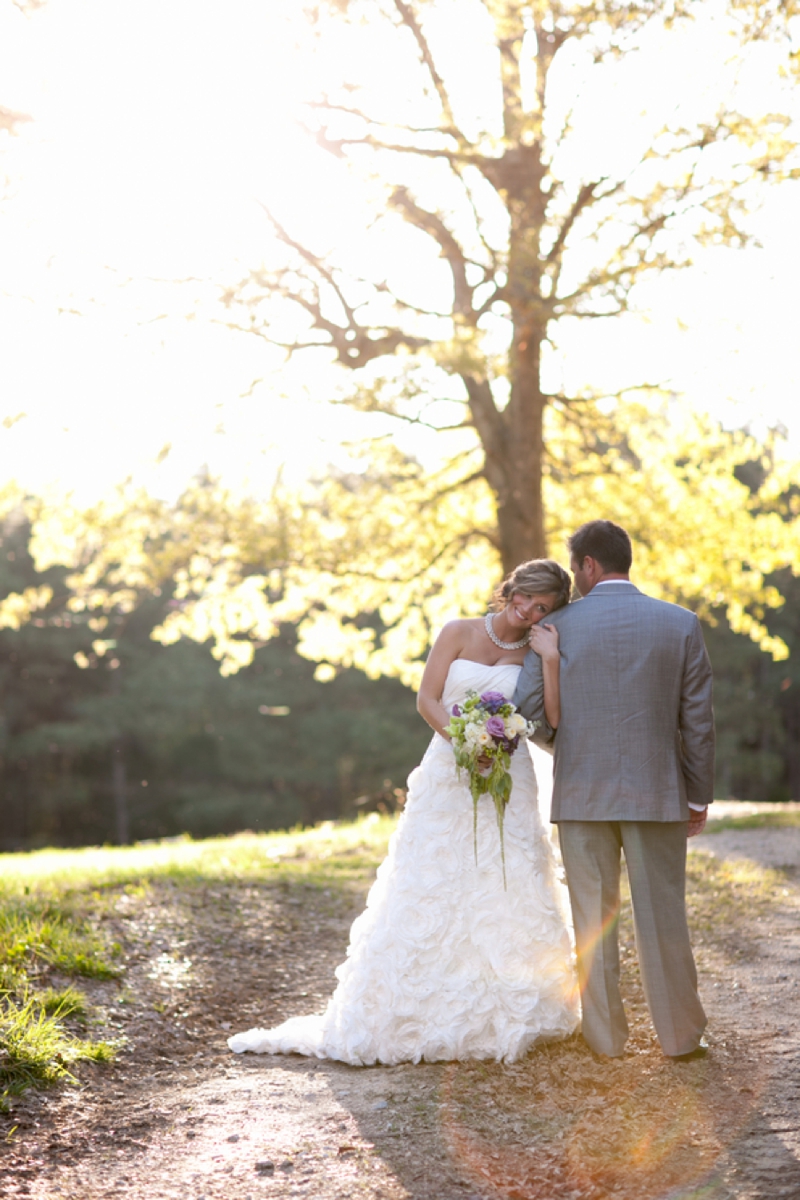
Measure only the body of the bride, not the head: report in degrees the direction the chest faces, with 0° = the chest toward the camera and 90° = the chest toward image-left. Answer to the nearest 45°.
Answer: approximately 315°

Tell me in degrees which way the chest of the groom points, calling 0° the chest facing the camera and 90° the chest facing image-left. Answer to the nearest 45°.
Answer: approximately 180°

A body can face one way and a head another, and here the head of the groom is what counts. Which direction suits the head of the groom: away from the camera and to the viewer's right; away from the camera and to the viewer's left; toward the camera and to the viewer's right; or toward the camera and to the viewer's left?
away from the camera and to the viewer's left

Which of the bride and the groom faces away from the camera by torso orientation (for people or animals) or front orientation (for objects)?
the groom

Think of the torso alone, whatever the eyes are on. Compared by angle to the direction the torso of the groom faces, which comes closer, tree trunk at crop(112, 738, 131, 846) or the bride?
the tree trunk

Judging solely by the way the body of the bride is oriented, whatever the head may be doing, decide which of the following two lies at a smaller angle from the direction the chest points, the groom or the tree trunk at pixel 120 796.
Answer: the groom

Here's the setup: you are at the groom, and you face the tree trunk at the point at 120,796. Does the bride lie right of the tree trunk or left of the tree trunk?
left

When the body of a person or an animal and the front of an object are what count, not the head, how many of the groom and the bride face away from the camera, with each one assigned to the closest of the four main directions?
1

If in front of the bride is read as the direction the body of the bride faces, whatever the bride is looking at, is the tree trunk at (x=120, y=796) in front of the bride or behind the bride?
behind
